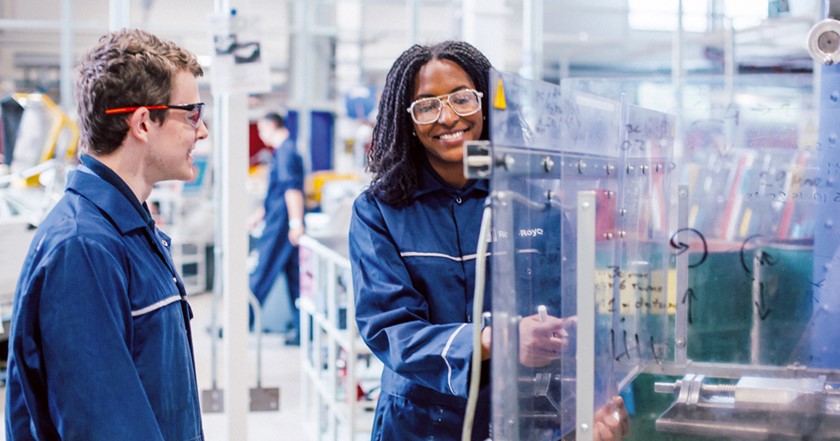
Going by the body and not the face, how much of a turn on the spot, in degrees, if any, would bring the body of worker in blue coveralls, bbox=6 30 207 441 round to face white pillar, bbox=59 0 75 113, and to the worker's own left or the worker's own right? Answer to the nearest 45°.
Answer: approximately 90° to the worker's own left

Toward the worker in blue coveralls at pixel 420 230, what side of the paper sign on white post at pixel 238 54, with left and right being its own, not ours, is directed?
front

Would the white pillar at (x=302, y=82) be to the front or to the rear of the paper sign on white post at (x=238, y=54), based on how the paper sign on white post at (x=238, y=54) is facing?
to the rear

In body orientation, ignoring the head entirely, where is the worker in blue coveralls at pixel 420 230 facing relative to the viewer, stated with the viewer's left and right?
facing the viewer and to the right of the viewer

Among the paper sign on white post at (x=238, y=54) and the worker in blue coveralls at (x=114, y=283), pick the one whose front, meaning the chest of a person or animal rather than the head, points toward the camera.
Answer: the paper sign on white post

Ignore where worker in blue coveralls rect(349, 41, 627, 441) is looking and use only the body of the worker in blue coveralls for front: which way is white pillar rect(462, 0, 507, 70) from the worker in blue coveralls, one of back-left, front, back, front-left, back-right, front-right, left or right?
back-left

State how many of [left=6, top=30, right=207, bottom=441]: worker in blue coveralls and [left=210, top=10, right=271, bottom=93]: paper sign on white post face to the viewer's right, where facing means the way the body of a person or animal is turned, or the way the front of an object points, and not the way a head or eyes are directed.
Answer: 1

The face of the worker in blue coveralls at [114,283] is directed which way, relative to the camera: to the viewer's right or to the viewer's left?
to the viewer's right

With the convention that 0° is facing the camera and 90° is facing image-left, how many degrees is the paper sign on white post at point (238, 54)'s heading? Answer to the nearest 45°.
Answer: approximately 0°

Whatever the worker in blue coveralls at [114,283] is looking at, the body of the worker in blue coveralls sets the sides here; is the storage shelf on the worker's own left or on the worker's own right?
on the worker's own left

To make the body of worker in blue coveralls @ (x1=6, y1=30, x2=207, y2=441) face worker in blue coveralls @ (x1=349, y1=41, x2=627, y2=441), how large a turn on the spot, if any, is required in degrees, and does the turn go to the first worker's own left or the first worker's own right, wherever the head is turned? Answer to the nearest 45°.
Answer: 0° — they already face them

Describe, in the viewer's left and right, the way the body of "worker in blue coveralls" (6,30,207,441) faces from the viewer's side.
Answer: facing to the right of the viewer
